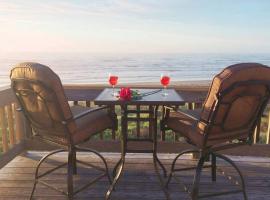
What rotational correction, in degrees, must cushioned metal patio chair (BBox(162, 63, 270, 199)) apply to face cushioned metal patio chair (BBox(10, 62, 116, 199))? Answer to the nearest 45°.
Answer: approximately 45° to its left

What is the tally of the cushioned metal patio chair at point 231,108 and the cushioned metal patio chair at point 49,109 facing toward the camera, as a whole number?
0

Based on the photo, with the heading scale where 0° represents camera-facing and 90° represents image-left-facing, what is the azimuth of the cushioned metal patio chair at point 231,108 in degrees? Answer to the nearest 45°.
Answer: approximately 135°

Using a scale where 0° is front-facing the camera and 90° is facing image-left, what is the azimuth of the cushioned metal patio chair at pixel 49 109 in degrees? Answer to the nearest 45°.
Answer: approximately 225°

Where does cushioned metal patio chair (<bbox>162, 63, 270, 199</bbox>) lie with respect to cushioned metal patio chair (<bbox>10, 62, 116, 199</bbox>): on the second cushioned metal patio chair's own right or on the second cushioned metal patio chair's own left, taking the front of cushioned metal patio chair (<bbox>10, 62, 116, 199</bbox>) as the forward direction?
on the second cushioned metal patio chair's own right
